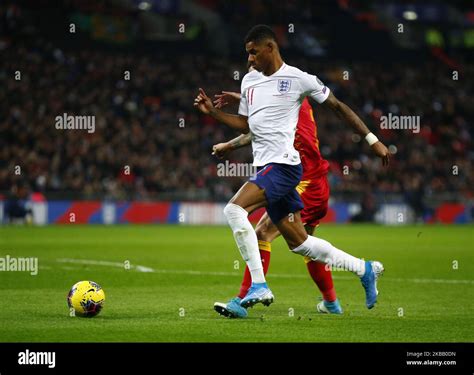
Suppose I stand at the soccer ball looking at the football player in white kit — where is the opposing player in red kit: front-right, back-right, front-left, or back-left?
front-left

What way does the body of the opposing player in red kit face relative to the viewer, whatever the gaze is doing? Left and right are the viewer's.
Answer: facing to the left of the viewer

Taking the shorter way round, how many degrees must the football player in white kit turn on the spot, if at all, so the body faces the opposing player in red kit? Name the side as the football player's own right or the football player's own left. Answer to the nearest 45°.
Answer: approximately 135° to the football player's own right

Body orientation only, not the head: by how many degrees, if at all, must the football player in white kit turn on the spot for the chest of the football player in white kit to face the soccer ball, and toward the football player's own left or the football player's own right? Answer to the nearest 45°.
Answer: approximately 45° to the football player's own right

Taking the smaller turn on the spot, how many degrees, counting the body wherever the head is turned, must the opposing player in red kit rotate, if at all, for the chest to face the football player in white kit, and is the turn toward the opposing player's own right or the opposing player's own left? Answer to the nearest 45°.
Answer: approximately 90° to the opposing player's own left

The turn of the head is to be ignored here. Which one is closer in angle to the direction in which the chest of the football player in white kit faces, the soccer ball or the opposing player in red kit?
the soccer ball

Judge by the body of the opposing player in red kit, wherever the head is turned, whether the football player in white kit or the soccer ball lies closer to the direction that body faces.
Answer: the soccer ball

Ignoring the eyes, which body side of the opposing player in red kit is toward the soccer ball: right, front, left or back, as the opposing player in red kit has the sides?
front

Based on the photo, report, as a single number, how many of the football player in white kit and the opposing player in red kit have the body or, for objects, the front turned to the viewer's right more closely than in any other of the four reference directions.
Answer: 0
